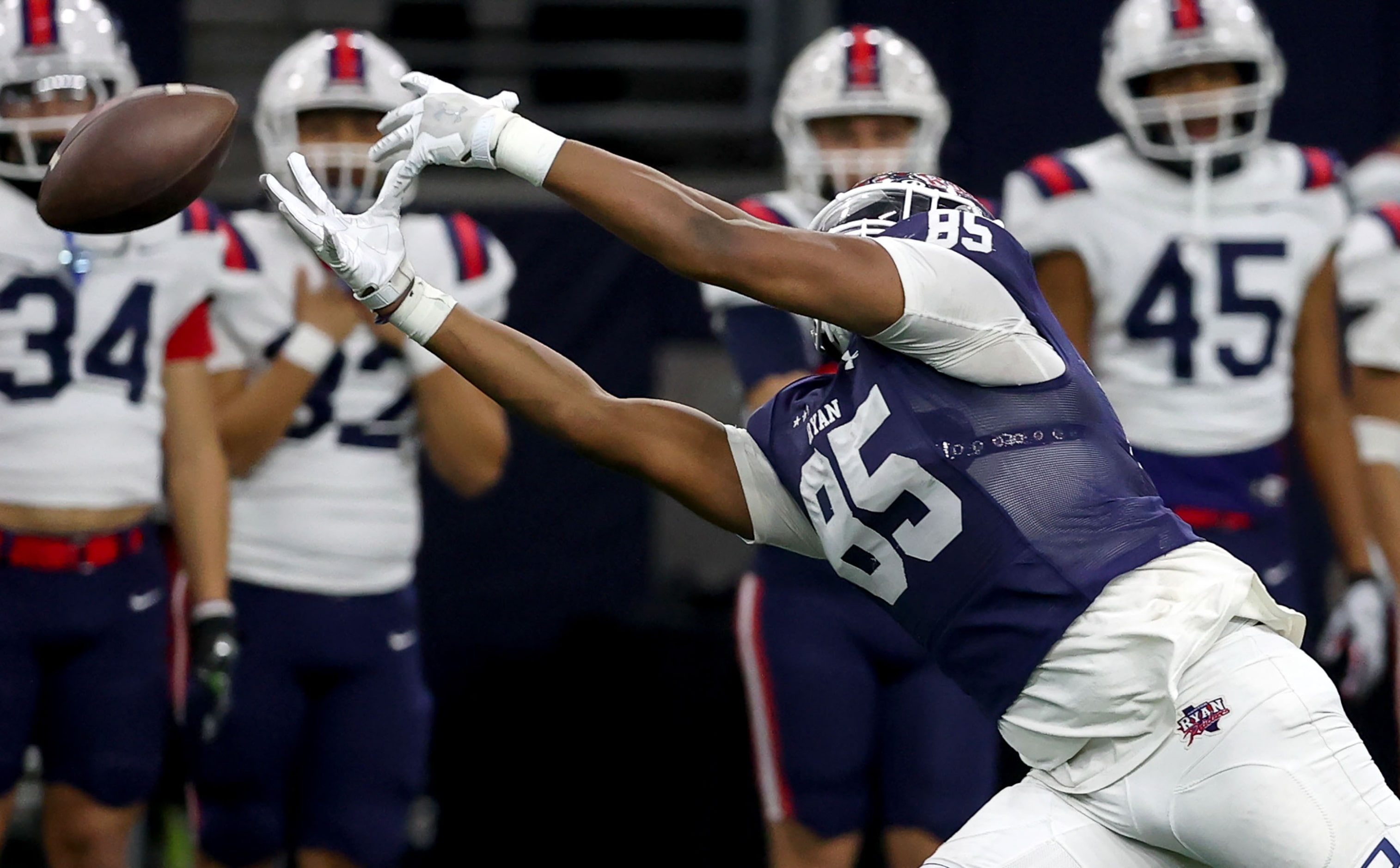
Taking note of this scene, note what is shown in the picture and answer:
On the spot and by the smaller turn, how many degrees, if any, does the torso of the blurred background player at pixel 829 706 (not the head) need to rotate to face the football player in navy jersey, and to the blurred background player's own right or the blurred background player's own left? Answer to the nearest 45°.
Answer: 0° — they already face them

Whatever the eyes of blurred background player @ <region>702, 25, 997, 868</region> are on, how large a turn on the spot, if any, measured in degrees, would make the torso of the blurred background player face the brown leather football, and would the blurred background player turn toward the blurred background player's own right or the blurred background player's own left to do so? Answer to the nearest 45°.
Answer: approximately 45° to the blurred background player's own right

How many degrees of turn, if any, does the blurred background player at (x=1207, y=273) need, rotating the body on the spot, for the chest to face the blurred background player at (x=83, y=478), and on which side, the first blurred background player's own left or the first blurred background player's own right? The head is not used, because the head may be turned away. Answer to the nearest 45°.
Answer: approximately 45° to the first blurred background player's own right

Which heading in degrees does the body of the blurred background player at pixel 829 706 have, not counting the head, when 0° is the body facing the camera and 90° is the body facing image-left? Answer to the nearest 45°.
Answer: approximately 0°

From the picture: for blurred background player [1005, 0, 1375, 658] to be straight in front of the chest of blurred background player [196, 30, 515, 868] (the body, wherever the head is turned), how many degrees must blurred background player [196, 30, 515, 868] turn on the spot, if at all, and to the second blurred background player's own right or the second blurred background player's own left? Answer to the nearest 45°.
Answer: approximately 90° to the second blurred background player's own left

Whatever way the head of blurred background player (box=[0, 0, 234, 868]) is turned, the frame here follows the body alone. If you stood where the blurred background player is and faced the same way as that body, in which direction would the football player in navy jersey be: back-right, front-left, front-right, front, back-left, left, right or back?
front-left

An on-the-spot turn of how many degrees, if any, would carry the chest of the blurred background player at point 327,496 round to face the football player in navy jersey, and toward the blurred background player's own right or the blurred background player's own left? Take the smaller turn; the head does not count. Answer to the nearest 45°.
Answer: approximately 45° to the blurred background player's own left

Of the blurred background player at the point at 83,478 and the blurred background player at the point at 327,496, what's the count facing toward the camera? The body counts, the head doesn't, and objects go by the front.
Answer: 2
